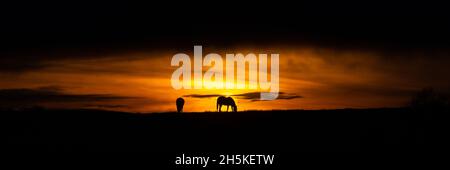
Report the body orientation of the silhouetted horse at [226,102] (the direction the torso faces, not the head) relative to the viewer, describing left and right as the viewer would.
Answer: facing to the right of the viewer
